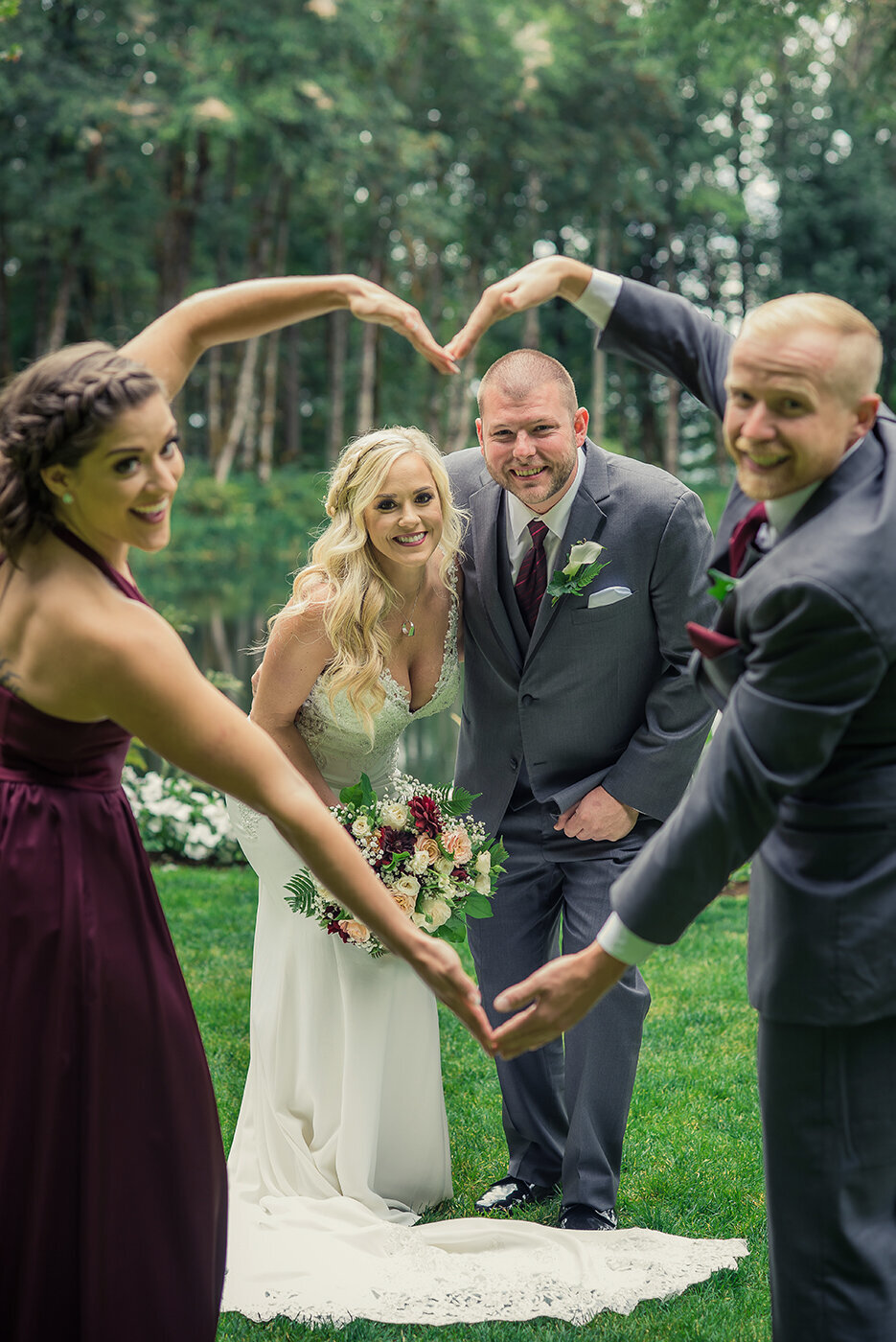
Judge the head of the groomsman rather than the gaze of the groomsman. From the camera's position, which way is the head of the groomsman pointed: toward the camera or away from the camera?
toward the camera

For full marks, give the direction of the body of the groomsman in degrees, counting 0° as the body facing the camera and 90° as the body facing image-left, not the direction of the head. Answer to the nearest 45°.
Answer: approximately 90°

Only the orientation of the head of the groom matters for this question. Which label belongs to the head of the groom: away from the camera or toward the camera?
toward the camera

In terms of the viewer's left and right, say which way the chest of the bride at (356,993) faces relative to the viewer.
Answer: facing the viewer and to the right of the viewer

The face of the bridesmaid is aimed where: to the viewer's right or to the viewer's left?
to the viewer's right

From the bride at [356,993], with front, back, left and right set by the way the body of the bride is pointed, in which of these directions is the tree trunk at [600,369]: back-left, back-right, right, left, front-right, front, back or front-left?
back-left

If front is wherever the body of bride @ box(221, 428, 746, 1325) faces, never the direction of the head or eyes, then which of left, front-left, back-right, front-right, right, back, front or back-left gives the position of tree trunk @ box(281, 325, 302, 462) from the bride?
back-left

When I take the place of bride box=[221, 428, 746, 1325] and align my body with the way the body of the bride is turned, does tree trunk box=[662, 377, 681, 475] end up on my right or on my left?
on my left

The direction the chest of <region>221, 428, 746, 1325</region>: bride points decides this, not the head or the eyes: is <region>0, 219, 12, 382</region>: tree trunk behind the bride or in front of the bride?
behind

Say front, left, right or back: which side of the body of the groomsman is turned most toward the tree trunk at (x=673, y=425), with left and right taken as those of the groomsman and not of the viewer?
right
